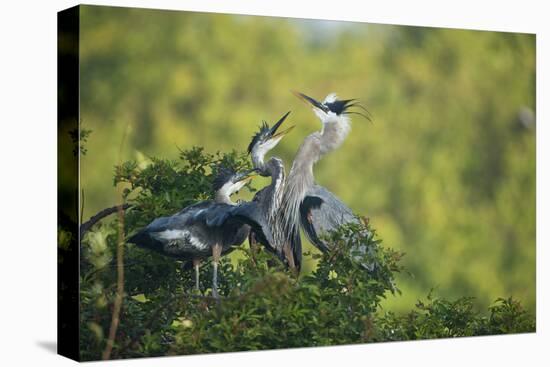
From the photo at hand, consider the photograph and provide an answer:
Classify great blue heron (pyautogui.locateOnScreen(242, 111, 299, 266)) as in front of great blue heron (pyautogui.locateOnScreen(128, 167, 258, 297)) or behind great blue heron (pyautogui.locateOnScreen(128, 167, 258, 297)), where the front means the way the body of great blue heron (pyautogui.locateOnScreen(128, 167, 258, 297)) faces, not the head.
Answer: in front

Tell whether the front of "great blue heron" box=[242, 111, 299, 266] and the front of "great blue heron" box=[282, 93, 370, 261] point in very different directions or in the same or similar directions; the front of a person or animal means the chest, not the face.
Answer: very different directions

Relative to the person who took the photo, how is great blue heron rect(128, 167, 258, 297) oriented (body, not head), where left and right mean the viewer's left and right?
facing to the right of the viewer

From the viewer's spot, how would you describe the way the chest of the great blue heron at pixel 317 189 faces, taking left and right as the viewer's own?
facing to the left of the viewer

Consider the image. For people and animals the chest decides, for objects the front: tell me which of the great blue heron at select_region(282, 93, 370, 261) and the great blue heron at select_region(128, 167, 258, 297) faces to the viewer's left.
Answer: the great blue heron at select_region(282, 93, 370, 261)

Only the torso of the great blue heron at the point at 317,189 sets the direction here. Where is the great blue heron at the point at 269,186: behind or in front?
in front

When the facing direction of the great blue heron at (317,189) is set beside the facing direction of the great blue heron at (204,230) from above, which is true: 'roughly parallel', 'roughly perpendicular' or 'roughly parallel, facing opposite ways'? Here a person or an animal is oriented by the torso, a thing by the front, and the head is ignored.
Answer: roughly parallel, facing opposite ways
